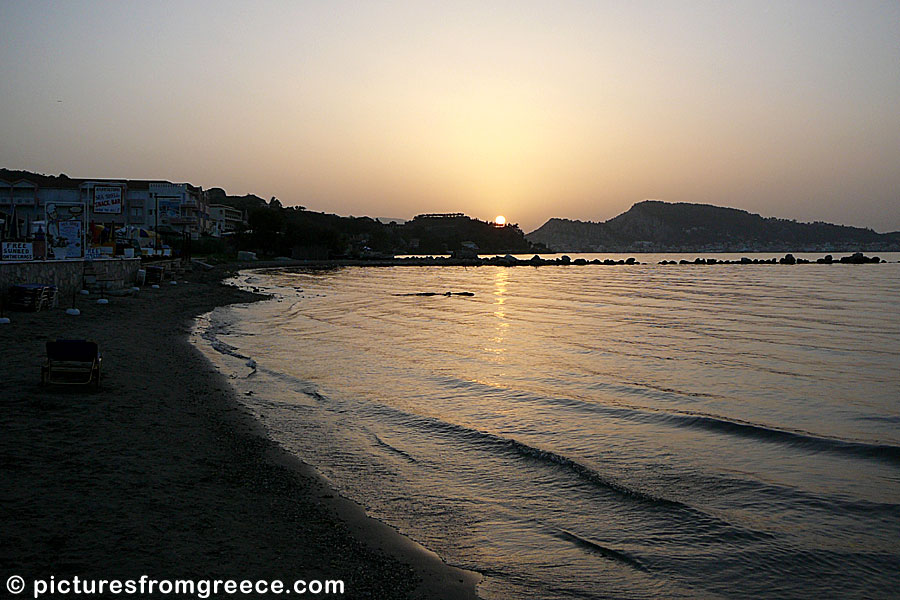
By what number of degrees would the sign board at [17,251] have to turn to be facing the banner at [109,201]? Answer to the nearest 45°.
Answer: approximately 180°

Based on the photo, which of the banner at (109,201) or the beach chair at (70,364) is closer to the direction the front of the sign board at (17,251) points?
the beach chair

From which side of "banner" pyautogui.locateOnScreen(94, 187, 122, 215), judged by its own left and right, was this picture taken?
front

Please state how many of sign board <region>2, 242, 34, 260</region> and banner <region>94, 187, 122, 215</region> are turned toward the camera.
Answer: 2

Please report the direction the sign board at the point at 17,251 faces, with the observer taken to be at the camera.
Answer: facing the viewer

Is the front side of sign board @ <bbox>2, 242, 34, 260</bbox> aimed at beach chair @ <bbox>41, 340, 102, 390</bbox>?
yes

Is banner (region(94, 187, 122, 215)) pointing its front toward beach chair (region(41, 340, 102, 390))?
yes

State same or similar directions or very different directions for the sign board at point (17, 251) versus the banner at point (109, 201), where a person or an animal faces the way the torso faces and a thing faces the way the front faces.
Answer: same or similar directions

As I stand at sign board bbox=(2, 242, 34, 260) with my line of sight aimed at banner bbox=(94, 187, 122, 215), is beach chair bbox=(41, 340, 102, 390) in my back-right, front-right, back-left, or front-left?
back-right
